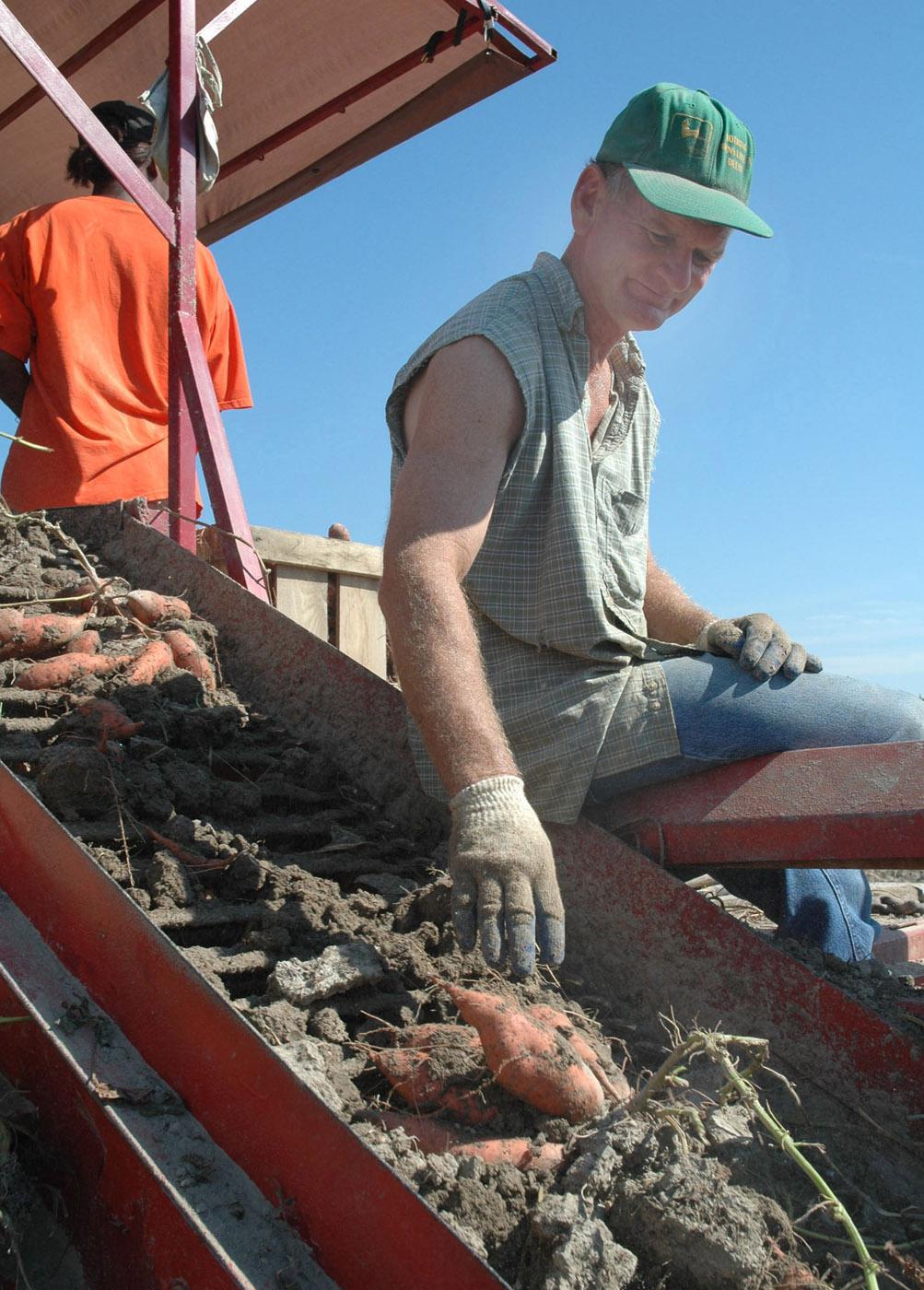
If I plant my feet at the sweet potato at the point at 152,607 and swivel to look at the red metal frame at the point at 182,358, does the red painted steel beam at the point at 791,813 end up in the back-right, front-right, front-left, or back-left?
back-right

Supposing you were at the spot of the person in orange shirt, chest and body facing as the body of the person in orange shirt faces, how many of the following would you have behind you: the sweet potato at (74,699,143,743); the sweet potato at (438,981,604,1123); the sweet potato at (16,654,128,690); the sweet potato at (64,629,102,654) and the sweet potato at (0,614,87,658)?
5

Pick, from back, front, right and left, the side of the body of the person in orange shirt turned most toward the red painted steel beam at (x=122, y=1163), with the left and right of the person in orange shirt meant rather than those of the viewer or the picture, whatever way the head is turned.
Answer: back

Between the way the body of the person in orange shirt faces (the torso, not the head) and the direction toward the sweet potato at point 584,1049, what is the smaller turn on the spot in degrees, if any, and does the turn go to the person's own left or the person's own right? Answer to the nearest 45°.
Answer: approximately 180°

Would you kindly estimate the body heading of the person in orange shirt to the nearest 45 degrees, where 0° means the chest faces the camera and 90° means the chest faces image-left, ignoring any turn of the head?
approximately 180°

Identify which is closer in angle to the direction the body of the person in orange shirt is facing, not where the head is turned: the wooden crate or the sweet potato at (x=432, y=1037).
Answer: the wooden crate

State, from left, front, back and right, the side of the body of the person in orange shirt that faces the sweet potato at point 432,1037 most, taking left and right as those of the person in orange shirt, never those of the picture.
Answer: back

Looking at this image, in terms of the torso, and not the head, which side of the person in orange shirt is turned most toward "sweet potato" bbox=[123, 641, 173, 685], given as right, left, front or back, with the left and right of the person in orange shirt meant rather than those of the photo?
back

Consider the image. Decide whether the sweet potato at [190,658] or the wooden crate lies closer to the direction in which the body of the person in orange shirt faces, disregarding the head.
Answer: the wooden crate

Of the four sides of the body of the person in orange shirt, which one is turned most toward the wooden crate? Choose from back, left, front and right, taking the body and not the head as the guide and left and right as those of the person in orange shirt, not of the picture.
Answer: right

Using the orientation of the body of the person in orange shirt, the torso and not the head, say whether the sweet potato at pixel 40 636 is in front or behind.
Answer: behind

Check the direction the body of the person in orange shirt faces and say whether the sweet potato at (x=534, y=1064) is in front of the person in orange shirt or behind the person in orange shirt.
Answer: behind

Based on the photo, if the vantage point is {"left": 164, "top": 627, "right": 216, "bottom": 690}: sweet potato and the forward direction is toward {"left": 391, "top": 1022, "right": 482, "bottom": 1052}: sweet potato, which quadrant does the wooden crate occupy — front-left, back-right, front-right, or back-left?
back-left

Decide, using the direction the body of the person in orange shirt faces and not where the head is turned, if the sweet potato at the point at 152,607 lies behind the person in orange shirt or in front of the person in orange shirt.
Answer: behind

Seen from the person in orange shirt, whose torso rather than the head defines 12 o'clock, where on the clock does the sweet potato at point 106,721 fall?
The sweet potato is roughly at 6 o'clock from the person in orange shirt.

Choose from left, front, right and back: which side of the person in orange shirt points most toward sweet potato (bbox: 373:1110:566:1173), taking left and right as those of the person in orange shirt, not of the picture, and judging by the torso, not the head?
back
